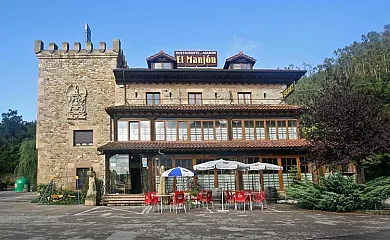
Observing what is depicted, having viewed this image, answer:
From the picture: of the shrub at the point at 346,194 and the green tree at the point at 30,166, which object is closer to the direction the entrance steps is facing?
the shrub

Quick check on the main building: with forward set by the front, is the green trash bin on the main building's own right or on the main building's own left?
on the main building's own right

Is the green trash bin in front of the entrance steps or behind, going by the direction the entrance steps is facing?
behind

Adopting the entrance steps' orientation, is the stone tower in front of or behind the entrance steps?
behind

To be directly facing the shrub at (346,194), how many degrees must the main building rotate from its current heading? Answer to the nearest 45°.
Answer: approximately 45° to its left

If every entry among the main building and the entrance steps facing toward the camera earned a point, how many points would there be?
2

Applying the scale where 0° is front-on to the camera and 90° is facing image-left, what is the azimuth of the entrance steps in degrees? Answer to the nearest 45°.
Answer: approximately 0°

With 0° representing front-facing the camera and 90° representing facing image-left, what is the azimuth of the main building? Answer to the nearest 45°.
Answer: approximately 0°
